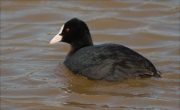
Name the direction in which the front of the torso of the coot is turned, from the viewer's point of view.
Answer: to the viewer's left
